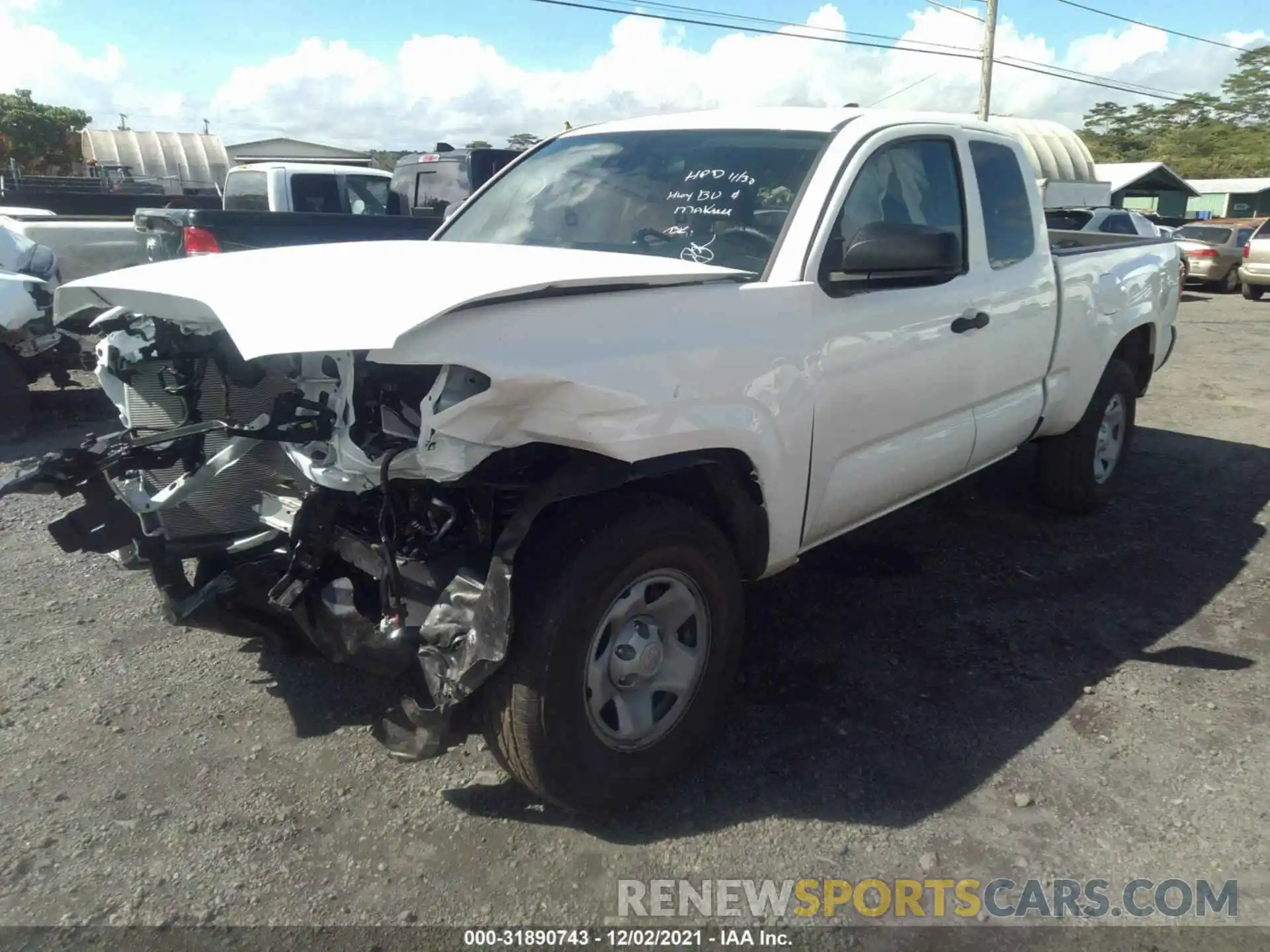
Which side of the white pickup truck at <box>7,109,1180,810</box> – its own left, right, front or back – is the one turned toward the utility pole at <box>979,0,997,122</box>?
back

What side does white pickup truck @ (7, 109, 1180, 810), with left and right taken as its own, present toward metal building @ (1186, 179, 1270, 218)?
back

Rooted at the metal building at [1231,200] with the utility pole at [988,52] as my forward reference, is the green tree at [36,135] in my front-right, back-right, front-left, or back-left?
front-right

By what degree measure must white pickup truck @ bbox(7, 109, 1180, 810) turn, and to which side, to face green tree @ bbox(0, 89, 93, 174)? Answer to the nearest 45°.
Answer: approximately 90° to its right

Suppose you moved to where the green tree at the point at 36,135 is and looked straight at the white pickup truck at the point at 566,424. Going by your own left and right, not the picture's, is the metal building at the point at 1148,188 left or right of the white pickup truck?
left

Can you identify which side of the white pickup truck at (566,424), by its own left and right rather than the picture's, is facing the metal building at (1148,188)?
back

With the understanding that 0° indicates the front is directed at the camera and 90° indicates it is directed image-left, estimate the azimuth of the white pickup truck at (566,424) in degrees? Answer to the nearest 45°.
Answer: approximately 45°

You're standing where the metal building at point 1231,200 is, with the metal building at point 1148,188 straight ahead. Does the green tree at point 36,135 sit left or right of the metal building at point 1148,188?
right

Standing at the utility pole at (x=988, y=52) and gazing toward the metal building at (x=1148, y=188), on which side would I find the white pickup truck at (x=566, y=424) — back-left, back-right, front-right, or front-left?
back-right
